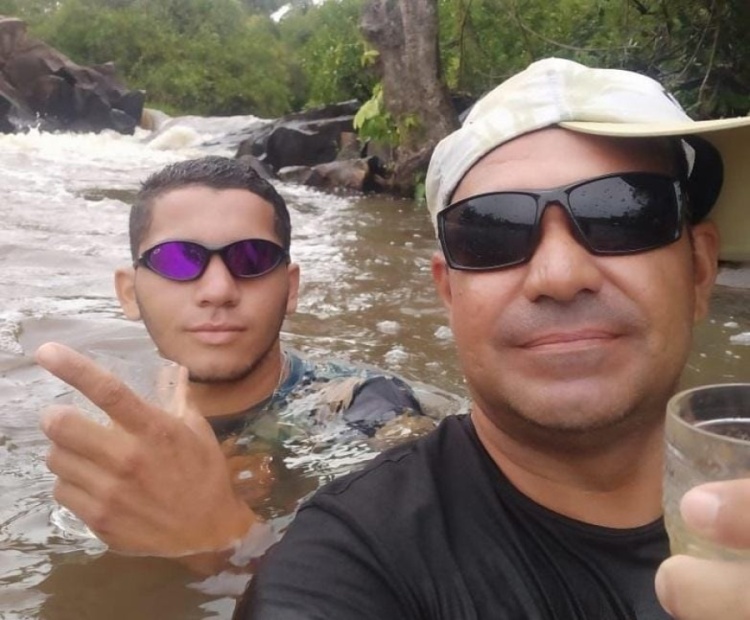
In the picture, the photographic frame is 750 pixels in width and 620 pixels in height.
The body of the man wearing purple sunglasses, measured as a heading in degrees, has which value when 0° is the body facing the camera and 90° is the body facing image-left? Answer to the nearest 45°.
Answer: approximately 0°

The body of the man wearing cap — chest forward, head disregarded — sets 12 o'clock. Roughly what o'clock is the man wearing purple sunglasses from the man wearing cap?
The man wearing purple sunglasses is roughly at 5 o'clock from the man wearing cap.

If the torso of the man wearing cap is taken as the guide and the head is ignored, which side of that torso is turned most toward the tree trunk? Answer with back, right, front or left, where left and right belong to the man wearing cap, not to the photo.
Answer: back

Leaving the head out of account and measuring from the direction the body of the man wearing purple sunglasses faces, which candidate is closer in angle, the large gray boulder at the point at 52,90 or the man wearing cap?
the man wearing cap

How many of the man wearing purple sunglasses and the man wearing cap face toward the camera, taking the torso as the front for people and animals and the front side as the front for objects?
2

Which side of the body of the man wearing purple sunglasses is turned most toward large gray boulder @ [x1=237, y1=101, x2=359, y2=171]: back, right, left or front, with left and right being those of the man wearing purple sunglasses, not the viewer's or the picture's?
back

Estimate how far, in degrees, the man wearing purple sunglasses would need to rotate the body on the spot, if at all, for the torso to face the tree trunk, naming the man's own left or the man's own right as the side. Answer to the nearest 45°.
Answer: approximately 180°

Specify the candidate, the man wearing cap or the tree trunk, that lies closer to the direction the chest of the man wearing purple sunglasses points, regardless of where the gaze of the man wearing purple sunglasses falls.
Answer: the man wearing cap

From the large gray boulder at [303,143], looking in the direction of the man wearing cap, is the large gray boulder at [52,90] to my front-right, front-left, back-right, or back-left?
back-right

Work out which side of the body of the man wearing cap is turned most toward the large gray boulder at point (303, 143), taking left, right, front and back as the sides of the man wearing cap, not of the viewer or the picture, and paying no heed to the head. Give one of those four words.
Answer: back

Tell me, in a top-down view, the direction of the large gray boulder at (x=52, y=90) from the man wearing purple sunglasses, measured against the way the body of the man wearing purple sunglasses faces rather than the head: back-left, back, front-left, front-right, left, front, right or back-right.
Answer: back
